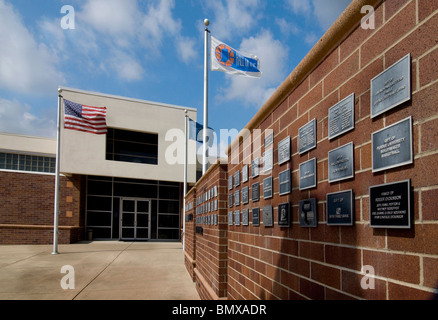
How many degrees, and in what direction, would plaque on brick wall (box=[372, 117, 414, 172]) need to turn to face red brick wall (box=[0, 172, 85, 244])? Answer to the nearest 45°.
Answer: approximately 90° to its right

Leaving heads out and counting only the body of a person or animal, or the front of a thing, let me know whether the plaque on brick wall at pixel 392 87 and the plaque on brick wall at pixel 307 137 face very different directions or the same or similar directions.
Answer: same or similar directions

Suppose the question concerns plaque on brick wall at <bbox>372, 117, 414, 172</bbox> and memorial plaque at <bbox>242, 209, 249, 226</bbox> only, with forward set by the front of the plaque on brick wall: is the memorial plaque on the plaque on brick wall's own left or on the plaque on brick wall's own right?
on the plaque on brick wall's own right

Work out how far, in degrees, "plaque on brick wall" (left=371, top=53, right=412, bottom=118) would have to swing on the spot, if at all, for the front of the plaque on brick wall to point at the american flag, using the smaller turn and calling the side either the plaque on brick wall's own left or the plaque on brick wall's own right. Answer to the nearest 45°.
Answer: approximately 90° to the plaque on brick wall's own right

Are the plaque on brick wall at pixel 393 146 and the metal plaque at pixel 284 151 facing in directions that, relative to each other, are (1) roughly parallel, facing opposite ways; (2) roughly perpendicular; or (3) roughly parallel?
roughly parallel

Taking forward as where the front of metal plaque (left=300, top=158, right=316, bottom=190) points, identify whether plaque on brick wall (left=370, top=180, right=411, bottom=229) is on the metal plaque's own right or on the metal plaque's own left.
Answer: on the metal plaque's own left

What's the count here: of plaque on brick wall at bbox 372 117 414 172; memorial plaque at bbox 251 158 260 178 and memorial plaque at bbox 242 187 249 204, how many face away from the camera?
0

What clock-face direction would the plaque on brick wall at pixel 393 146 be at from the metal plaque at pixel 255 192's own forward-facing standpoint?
The plaque on brick wall is roughly at 10 o'clock from the metal plaque.

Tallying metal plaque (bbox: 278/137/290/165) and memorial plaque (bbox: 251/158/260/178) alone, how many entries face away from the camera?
0

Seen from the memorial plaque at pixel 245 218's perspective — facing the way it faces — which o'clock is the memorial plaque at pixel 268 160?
the memorial plaque at pixel 268 160 is roughly at 10 o'clock from the memorial plaque at pixel 245 218.

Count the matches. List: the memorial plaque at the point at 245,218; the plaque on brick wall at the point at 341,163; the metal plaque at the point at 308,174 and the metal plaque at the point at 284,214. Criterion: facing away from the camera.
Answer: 0

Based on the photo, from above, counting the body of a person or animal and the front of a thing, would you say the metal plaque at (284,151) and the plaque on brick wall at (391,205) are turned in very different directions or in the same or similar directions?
same or similar directions
